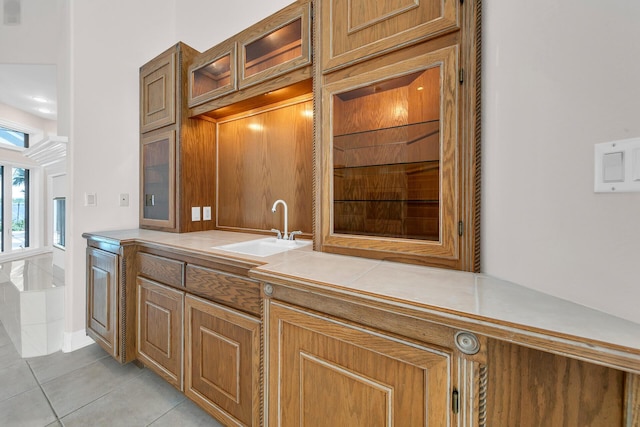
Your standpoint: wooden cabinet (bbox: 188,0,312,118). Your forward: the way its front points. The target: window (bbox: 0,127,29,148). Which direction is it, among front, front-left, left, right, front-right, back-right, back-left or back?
right

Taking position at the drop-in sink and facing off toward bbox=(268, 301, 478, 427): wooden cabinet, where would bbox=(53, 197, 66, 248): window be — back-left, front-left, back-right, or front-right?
back-right

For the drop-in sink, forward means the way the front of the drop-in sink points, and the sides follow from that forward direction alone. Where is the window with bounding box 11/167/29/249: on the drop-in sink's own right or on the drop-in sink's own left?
on the drop-in sink's own right

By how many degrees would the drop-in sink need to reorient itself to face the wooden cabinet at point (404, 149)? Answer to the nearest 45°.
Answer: approximately 90° to its left

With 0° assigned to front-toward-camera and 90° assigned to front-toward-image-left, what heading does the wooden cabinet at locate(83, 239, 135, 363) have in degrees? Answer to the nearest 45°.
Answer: approximately 45°

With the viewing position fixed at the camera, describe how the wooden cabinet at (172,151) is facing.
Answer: facing the viewer and to the left of the viewer

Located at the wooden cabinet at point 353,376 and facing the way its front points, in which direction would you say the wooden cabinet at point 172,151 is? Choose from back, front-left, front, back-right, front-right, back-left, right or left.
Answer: right
